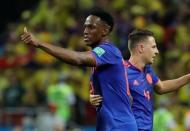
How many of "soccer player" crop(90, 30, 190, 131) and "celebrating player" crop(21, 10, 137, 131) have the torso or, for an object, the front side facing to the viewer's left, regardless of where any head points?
1

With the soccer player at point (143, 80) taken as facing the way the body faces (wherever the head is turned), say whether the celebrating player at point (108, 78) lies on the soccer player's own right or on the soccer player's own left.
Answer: on the soccer player's own right
